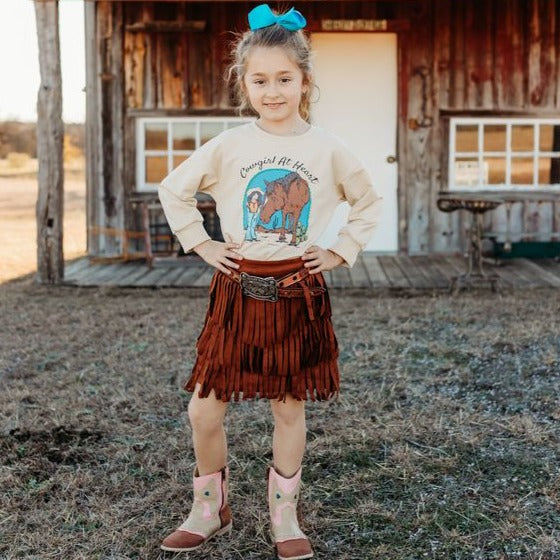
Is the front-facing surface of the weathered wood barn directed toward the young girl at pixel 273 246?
yes

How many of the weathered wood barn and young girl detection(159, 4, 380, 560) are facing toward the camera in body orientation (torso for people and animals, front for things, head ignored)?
2

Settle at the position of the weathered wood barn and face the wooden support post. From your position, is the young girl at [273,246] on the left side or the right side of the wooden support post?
left

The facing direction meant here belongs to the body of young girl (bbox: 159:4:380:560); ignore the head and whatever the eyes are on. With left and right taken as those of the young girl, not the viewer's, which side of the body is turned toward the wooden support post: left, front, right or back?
back

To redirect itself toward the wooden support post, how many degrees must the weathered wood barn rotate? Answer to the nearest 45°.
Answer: approximately 45° to its right

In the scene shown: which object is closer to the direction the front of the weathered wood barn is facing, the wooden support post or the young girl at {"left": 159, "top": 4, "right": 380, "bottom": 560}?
the young girl

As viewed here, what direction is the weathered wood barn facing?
toward the camera

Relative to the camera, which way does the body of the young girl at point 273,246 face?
toward the camera

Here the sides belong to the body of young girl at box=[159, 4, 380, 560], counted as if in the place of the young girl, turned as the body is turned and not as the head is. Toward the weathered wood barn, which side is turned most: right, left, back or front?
back
